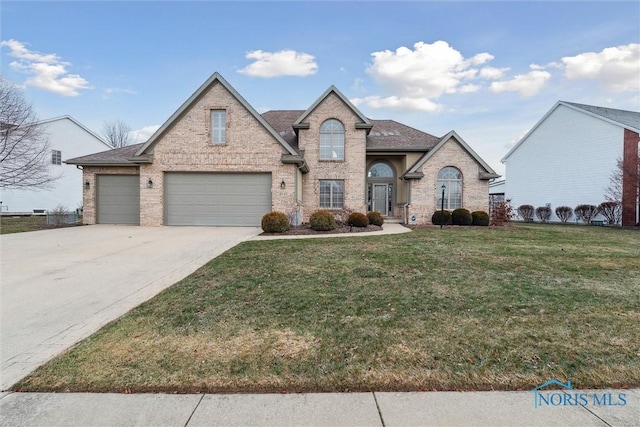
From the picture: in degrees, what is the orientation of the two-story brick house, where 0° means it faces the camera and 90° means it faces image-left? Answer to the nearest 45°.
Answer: approximately 0°

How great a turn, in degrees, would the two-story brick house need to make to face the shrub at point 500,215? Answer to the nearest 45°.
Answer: approximately 90° to its left

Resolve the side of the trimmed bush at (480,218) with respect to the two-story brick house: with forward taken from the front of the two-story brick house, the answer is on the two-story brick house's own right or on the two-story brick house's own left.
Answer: on the two-story brick house's own left

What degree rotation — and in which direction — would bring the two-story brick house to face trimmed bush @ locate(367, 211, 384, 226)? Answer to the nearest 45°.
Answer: approximately 90° to its left

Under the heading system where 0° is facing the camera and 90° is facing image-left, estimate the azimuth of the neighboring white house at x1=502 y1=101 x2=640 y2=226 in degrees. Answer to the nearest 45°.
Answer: approximately 315°

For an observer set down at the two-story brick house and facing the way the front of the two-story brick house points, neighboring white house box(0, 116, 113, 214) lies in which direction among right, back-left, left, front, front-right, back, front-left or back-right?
back-right

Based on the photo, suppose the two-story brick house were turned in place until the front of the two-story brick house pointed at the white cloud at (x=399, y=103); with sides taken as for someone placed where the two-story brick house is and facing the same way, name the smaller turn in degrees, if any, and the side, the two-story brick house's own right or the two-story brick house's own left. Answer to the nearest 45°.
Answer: approximately 135° to the two-story brick house's own left

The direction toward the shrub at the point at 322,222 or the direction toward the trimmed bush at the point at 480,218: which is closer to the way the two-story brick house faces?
the shrub

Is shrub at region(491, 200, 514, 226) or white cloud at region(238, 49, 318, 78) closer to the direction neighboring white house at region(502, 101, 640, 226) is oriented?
the shrub
